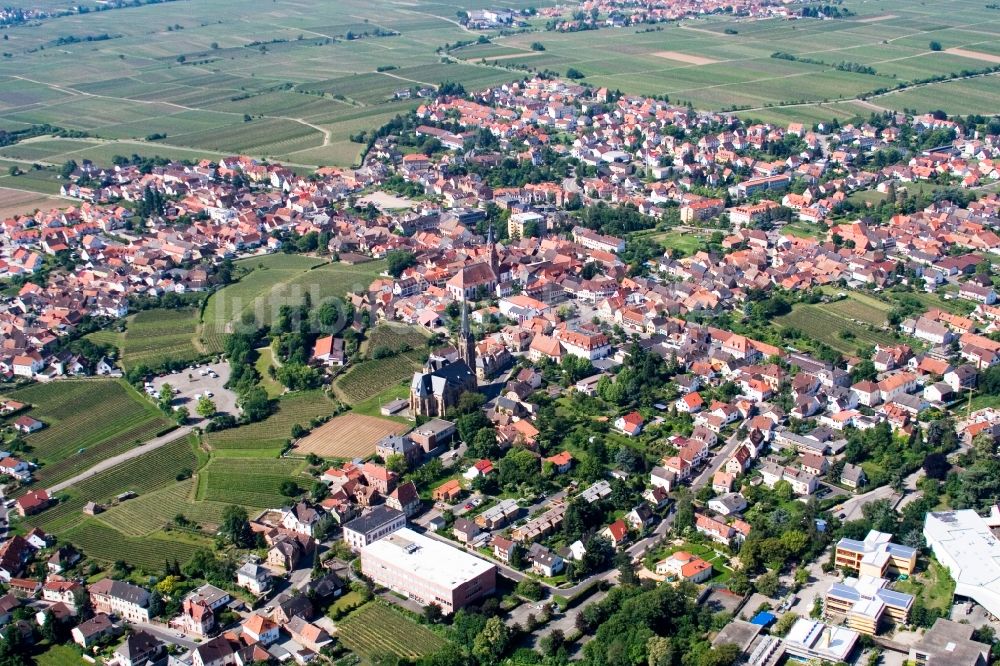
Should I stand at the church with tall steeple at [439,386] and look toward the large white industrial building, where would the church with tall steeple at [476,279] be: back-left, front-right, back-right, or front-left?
back-left

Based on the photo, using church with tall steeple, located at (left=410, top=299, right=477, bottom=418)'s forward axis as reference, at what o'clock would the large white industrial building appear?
The large white industrial building is roughly at 3 o'clock from the church with tall steeple.

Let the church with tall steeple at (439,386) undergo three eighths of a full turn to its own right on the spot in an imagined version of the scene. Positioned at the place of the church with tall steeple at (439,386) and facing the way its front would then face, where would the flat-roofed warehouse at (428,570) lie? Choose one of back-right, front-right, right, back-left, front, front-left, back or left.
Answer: front

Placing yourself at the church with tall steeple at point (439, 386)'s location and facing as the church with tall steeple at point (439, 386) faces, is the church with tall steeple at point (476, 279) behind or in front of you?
in front

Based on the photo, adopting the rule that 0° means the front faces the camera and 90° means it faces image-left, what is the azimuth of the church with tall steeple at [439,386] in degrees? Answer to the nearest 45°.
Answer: approximately 225°

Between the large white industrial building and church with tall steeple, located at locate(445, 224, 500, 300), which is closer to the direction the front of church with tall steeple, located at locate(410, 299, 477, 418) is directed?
the church with tall steeple
